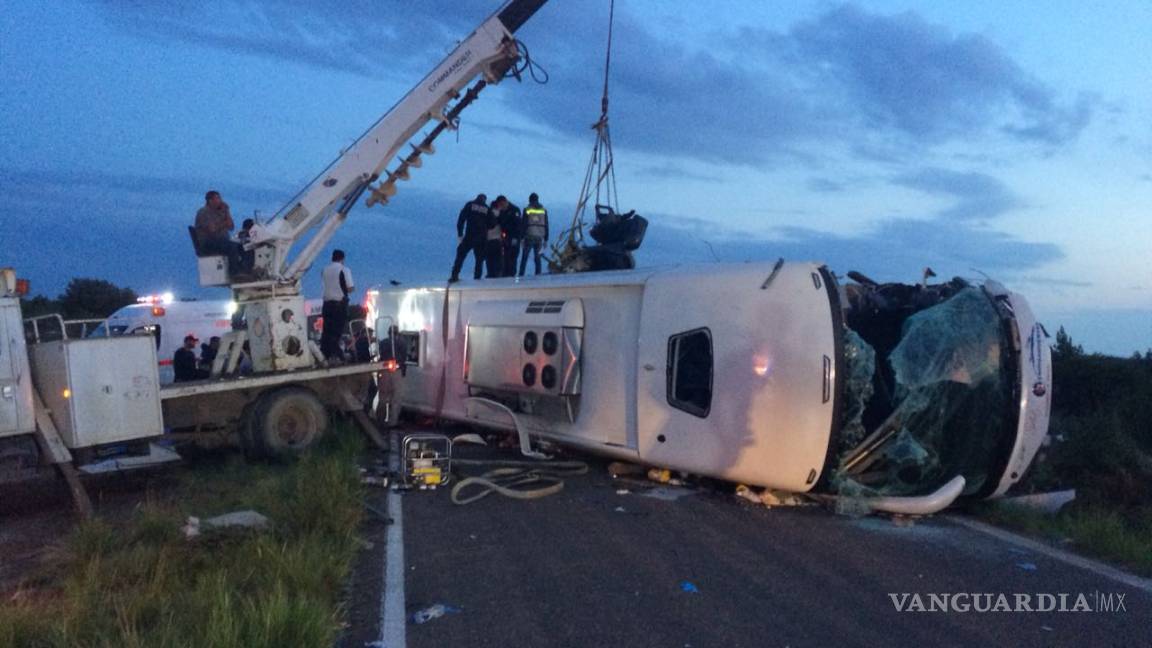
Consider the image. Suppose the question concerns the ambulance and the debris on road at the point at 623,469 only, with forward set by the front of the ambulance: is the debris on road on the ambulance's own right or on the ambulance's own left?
on the ambulance's own left

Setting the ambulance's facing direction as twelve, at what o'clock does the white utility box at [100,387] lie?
The white utility box is roughly at 9 o'clock from the ambulance.

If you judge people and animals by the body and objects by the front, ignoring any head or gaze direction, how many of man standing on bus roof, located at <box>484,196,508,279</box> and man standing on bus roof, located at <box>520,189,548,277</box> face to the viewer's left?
0

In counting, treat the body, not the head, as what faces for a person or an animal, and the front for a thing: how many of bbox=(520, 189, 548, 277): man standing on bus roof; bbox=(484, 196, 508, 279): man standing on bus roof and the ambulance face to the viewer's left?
1

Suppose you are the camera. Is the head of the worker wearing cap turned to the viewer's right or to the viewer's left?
to the viewer's right

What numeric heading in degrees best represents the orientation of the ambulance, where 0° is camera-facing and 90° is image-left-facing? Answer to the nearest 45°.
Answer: approximately 90°
